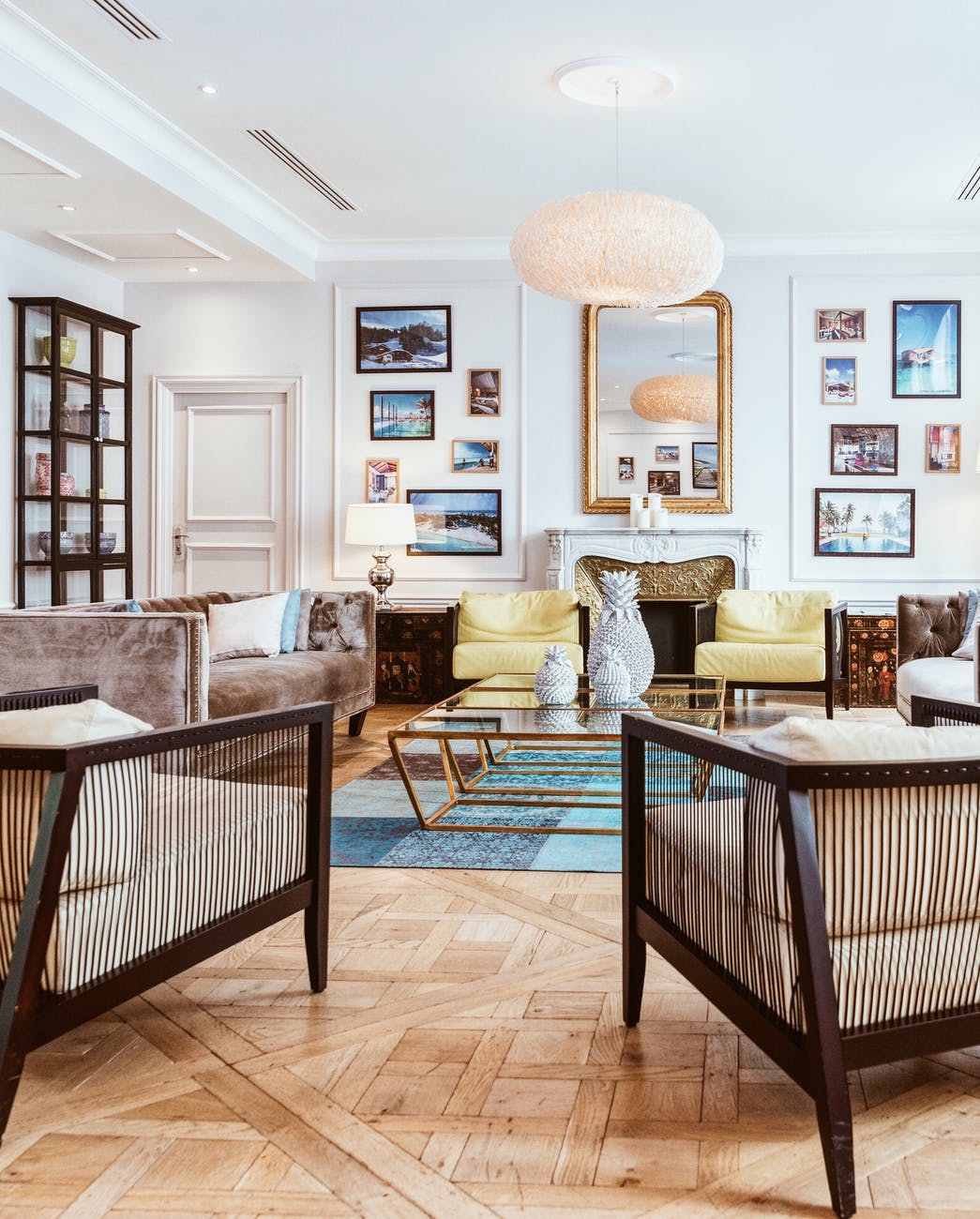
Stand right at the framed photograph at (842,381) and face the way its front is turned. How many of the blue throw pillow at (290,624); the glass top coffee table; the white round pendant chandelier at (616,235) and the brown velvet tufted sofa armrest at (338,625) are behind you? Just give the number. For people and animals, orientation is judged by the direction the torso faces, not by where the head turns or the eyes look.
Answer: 0

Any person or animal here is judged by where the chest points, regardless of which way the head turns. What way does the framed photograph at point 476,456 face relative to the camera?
toward the camera

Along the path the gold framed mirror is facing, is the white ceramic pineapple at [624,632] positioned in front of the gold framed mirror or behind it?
in front

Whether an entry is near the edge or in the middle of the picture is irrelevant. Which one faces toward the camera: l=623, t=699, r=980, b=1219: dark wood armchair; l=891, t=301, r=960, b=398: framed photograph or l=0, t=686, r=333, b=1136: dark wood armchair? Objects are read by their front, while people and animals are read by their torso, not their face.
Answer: the framed photograph

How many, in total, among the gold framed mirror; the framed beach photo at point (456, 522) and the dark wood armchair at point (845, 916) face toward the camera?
2

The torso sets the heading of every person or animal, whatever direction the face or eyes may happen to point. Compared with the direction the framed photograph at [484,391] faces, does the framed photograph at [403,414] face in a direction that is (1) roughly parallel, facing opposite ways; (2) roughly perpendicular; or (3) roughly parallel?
roughly parallel

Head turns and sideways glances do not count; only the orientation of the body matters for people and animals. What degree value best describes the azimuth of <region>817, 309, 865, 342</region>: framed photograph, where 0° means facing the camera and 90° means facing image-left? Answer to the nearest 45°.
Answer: approximately 0°

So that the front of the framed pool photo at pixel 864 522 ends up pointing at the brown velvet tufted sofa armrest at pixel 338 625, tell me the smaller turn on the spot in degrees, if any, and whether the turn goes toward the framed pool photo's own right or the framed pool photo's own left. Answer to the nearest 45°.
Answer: approximately 45° to the framed pool photo's own right

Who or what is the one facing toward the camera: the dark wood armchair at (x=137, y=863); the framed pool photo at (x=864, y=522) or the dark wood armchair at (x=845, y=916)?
the framed pool photo

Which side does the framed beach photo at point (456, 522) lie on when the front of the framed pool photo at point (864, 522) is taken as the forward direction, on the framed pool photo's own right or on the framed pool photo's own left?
on the framed pool photo's own right

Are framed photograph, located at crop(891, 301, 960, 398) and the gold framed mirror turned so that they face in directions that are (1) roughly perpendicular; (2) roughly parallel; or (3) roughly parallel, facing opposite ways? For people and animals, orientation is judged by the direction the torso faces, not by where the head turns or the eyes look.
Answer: roughly parallel

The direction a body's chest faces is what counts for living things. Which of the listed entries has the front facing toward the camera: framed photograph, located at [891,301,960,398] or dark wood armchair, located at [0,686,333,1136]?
the framed photograph

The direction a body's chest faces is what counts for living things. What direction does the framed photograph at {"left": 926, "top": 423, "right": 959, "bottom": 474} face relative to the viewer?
toward the camera

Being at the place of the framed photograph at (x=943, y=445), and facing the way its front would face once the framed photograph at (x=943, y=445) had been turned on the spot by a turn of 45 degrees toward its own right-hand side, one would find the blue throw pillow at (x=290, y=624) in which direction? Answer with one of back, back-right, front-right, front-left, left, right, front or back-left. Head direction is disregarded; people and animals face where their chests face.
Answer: front

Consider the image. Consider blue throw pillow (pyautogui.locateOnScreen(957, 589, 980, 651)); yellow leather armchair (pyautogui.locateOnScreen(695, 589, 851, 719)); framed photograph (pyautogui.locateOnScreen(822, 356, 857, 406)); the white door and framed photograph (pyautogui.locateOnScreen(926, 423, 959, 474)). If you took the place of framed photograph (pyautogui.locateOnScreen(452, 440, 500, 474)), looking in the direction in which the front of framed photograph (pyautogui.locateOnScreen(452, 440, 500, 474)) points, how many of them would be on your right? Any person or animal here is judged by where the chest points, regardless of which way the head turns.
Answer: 1

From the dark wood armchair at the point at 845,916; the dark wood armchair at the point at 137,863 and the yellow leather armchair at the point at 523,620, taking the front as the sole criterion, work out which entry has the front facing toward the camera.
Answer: the yellow leather armchair

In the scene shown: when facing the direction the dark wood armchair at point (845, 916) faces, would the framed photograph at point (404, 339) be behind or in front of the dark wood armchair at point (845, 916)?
in front

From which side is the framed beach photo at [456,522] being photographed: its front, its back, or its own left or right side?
front

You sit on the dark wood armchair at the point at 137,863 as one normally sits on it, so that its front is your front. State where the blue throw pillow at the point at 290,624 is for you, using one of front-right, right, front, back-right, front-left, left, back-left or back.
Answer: front-left

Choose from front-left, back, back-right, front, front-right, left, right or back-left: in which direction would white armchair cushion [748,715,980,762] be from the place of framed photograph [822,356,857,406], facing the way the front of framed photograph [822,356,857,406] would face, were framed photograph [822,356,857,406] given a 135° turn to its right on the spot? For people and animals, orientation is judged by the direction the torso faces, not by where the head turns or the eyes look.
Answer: back-left
